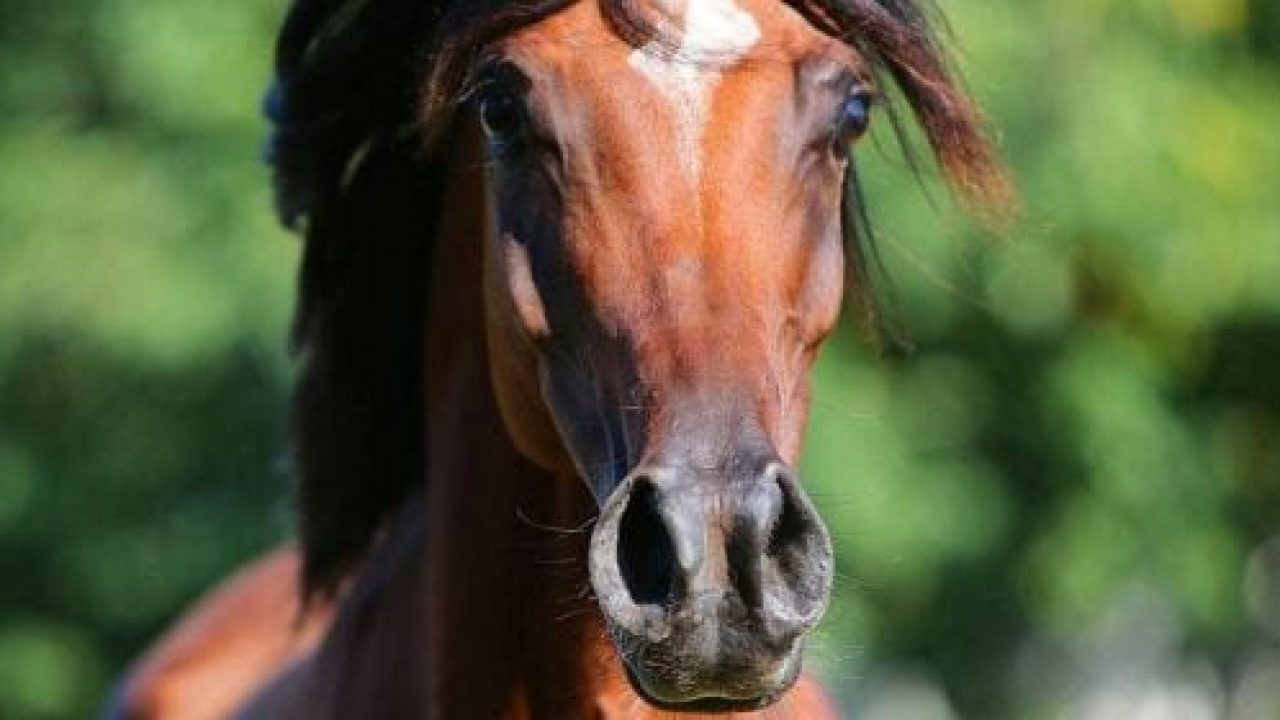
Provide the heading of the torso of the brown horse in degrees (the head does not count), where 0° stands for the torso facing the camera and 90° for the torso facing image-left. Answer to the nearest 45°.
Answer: approximately 315°
